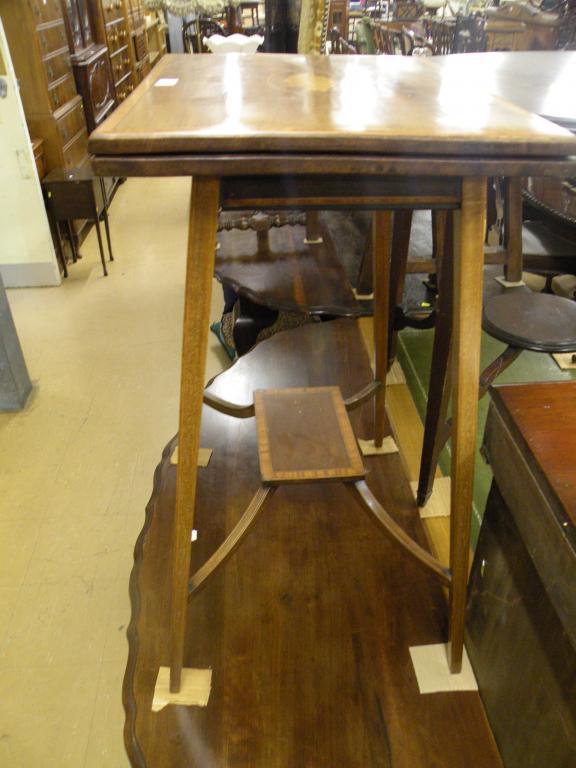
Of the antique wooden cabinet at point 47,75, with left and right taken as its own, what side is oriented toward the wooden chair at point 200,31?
left

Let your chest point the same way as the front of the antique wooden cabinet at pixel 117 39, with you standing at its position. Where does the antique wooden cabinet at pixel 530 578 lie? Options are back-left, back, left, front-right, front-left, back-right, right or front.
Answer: front-right

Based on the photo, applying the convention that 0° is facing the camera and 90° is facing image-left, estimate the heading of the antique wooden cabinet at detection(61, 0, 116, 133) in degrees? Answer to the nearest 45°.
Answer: approximately 315°

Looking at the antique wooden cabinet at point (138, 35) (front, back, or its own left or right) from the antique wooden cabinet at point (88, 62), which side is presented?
right

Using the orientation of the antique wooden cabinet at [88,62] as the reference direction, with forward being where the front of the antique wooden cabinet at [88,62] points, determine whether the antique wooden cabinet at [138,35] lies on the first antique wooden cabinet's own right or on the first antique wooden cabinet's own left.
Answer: on the first antique wooden cabinet's own left

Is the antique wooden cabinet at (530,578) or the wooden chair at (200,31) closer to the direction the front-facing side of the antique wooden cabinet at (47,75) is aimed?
the antique wooden cabinet

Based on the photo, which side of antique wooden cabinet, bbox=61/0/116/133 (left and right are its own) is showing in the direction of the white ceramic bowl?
front

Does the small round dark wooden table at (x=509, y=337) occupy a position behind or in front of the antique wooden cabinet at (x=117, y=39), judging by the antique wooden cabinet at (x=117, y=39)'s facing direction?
in front

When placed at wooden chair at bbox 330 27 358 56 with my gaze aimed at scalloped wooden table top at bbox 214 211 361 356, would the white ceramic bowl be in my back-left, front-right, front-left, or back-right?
front-right

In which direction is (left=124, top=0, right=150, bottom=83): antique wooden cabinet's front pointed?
to the viewer's right

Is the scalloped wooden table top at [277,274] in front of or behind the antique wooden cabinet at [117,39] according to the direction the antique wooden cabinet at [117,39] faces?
in front

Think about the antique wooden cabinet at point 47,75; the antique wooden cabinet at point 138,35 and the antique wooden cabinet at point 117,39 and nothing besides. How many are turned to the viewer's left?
0

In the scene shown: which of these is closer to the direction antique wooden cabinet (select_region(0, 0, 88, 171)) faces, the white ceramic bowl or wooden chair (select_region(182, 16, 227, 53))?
the white ceramic bowl

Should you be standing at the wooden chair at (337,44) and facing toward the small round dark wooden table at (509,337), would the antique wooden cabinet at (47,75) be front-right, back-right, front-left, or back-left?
front-right

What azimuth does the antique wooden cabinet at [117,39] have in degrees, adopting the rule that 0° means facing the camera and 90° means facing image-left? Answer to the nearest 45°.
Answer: approximately 315°

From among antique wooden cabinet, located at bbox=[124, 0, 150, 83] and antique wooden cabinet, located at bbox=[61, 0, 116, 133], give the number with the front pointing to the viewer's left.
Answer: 0
